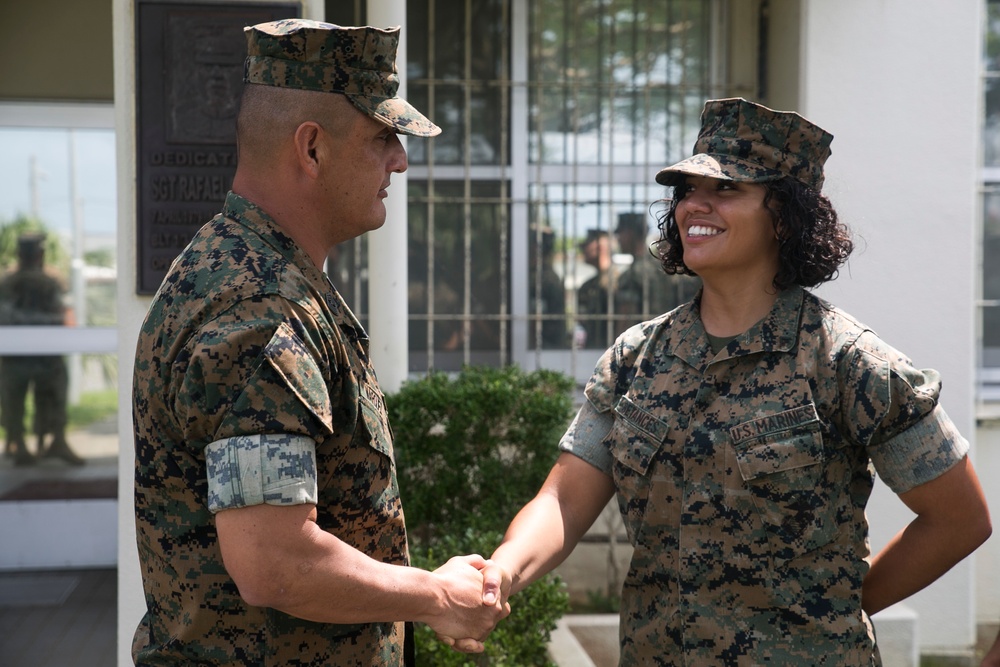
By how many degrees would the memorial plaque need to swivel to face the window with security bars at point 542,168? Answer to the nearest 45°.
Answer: approximately 135° to its left

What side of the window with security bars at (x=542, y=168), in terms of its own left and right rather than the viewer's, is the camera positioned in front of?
front

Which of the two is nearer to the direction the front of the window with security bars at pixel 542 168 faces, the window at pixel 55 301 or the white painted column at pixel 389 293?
the white painted column

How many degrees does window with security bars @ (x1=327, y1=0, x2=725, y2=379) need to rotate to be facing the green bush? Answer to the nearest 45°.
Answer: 0° — it already faces it

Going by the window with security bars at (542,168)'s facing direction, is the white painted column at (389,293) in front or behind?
in front

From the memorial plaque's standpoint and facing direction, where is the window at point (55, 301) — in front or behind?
behind

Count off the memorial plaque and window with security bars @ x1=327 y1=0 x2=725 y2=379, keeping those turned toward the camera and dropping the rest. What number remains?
2

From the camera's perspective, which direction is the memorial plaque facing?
toward the camera
